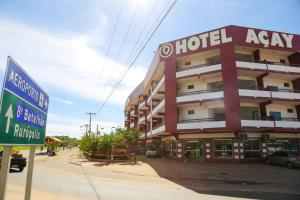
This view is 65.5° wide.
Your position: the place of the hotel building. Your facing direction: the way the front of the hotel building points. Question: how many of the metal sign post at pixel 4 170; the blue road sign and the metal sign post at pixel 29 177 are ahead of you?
3

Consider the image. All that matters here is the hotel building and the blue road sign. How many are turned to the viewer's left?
0

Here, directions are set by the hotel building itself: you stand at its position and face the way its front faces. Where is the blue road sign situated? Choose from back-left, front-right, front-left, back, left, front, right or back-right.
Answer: front

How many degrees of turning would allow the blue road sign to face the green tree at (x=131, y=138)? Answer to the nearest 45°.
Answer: approximately 90° to its left

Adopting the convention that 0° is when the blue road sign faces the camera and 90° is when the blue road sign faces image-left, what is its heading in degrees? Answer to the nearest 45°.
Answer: approximately 315°

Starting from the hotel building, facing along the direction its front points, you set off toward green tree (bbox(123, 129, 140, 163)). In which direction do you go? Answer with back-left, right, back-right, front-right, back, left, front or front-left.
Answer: right

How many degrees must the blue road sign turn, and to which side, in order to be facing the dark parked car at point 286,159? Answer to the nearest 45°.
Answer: approximately 90° to its left

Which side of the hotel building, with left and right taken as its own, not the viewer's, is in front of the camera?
front

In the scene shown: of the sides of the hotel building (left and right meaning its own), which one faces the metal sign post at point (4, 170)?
front
